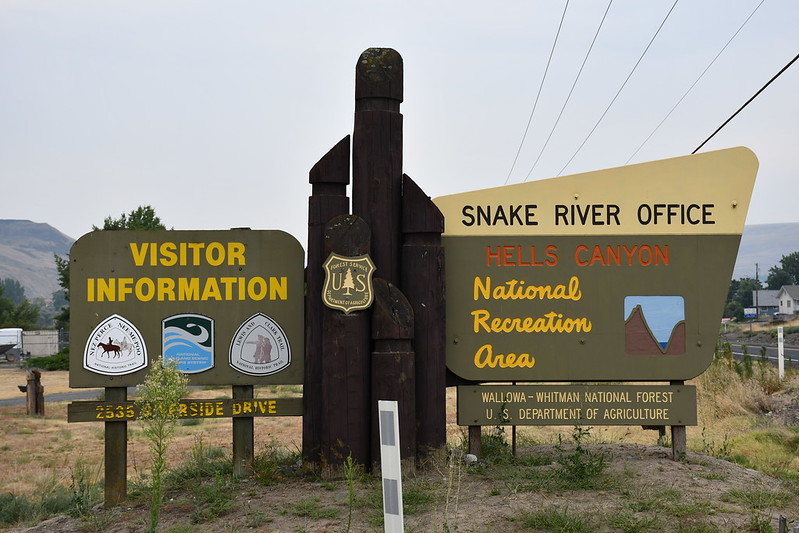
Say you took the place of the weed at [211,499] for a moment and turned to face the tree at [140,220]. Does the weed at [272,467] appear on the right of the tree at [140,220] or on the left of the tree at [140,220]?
right

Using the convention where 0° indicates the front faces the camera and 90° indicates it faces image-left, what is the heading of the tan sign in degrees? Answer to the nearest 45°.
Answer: approximately 0°

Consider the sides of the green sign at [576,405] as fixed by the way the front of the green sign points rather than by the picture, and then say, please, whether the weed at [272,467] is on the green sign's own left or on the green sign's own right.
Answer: on the green sign's own right

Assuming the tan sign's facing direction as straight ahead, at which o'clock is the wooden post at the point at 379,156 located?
The wooden post is roughly at 2 o'clock from the tan sign.

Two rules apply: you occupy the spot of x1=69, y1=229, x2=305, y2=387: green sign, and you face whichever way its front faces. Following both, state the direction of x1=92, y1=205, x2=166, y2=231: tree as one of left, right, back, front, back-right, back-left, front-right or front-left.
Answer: back

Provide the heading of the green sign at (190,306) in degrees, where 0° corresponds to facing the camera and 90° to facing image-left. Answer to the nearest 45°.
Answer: approximately 0°

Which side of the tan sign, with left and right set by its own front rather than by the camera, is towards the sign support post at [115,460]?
right
